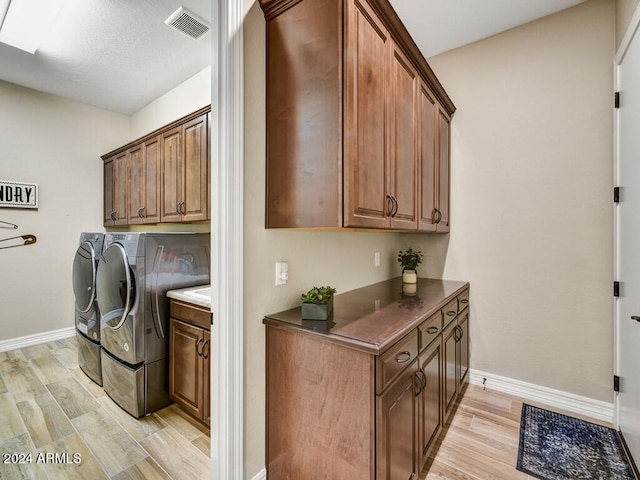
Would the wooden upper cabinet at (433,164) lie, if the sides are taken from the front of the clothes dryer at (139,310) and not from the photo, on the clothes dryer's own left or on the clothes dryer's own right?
on the clothes dryer's own left

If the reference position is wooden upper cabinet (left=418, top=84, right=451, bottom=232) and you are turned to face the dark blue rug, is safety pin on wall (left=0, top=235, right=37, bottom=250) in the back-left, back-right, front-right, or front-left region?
back-right
